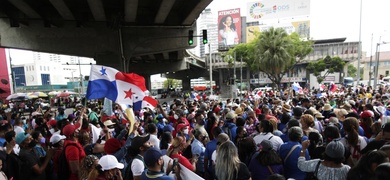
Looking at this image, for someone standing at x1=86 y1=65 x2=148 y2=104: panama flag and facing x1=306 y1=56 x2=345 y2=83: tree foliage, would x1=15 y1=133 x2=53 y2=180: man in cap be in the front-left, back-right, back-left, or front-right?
back-right

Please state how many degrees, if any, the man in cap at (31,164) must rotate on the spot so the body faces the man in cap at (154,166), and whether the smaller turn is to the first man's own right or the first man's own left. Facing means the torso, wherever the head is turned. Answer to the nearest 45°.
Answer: approximately 45° to the first man's own right

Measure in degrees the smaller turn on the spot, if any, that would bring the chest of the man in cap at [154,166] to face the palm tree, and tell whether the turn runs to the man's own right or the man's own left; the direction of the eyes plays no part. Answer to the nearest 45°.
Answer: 0° — they already face it

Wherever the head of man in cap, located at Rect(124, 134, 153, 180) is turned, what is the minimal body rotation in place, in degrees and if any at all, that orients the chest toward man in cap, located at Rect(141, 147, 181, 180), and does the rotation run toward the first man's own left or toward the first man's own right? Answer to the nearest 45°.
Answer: approximately 90° to the first man's own right

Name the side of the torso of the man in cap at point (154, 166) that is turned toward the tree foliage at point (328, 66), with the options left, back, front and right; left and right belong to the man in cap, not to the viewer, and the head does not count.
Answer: front

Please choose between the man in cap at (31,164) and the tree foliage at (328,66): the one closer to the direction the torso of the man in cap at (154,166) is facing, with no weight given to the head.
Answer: the tree foliage

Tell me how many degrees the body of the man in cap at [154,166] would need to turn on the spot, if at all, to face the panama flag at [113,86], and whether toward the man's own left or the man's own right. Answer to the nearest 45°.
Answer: approximately 45° to the man's own left

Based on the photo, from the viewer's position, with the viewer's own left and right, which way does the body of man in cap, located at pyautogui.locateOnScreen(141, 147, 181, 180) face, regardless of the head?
facing away from the viewer and to the right of the viewer

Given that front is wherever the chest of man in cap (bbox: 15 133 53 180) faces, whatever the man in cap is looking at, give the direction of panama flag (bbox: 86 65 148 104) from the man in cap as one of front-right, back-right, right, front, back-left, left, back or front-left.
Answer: front-left
